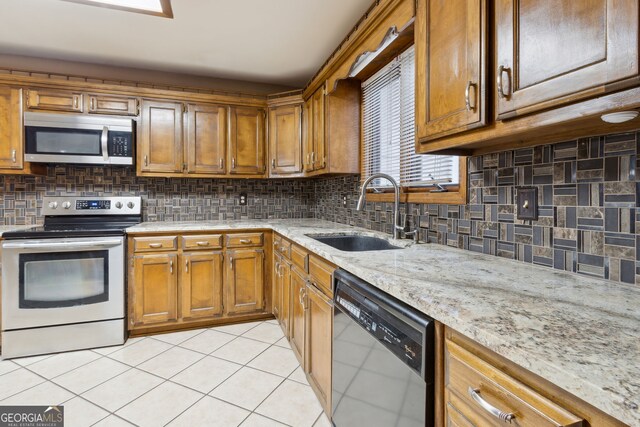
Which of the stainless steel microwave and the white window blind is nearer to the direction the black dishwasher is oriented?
the stainless steel microwave

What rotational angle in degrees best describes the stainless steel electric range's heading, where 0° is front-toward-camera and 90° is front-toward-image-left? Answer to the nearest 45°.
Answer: approximately 0°

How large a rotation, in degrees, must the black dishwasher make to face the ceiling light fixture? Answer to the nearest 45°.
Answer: approximately 90° to its right

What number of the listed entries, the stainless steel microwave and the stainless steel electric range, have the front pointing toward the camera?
2

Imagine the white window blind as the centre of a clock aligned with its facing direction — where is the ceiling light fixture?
The ceiling light fixture is roughly at 1 o'clock from the white window blind.

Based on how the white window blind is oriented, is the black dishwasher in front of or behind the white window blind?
in front

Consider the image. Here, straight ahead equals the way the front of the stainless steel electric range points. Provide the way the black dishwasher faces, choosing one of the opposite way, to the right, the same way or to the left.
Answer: to the right

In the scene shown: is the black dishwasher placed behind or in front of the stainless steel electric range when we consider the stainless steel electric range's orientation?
in front

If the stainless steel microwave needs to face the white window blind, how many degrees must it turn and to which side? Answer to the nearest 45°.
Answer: approximately 45° to its left

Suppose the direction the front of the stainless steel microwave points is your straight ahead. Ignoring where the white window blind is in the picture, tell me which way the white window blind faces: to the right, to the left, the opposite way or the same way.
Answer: to the right
